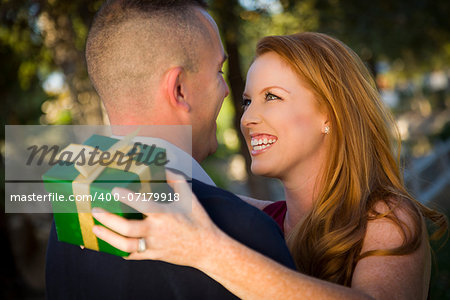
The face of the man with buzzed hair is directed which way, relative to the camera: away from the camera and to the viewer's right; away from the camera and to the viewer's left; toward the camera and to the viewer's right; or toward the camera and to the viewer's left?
away from the camera and to the viewer's right

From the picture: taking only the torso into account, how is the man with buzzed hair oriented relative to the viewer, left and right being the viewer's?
facing away from the viewer and to the right of the viewer

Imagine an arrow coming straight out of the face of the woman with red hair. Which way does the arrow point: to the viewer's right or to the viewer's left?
to the viewer's left
